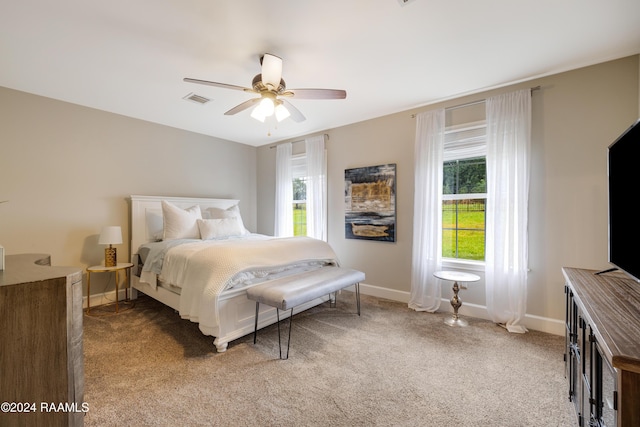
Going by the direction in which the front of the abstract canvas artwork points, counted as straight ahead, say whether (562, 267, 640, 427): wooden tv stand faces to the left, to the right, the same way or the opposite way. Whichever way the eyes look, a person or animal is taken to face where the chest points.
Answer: to the right

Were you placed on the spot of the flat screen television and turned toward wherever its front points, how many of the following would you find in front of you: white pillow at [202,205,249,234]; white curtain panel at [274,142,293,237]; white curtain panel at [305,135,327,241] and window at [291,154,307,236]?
4

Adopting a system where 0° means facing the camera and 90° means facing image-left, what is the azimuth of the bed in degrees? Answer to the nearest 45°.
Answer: approximately 315°

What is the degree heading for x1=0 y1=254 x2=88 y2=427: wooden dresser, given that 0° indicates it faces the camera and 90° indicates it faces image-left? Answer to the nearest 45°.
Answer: approximately 270°

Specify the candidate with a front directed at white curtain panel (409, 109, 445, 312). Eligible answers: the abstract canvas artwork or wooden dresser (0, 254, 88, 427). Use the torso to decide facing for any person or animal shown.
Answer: the wooden dresser

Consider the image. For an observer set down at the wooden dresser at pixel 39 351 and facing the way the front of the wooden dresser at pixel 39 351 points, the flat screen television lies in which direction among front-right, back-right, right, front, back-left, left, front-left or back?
front-right

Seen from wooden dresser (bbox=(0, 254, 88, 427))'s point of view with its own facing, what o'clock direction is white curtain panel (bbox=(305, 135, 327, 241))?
The white curtain panel is roughly at 11 o'clock from the wooden dresser.

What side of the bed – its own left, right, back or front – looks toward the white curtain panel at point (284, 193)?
left

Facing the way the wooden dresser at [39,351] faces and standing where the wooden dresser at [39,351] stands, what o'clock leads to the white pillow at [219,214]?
The white pillow is roughly at 10 o'clock from the wooden dresser.

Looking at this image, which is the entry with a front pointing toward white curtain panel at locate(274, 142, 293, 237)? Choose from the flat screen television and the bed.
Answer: the flat screen television

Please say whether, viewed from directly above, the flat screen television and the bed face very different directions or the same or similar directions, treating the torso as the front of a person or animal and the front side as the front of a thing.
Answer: very different directions

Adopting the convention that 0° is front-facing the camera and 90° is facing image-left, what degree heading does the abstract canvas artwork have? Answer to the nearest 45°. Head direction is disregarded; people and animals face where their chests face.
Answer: approximately 45°

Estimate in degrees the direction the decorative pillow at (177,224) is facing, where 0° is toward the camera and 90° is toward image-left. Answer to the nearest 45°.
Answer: approximately 315°

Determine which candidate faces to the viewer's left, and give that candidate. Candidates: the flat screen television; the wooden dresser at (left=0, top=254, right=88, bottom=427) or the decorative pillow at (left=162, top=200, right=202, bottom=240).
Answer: the flat screen television

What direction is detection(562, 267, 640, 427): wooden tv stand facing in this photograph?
to the viewer's left

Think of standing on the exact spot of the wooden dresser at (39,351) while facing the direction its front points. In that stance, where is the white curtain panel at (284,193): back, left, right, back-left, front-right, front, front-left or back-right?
front-left

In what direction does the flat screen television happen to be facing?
to the viewer's left

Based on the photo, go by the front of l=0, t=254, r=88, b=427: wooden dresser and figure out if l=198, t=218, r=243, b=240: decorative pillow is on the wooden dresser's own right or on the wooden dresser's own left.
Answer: on the wooden dresser's own left
